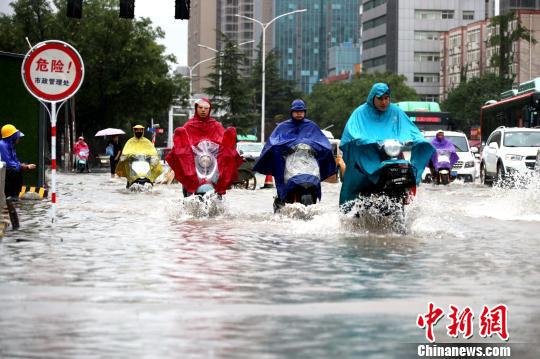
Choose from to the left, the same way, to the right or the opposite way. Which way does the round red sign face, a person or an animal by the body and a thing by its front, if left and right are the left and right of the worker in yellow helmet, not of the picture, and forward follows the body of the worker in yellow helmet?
to the right

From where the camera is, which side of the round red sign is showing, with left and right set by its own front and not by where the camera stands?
front

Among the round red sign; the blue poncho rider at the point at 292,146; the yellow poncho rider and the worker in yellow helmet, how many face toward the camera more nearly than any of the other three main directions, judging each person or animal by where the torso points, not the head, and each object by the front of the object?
3

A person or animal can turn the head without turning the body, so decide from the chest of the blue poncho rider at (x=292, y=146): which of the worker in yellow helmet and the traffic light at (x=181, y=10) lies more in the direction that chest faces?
the worker in yellow helmet

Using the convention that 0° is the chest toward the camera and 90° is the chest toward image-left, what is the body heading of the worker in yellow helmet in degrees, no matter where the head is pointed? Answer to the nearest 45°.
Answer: approximately 270°

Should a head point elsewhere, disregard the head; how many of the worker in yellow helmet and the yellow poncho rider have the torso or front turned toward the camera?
1

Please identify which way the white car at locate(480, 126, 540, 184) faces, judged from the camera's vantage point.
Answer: facing the viewer and to the right of the viewer

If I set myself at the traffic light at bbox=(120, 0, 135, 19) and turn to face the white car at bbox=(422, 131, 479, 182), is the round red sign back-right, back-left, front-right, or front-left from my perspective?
back-right

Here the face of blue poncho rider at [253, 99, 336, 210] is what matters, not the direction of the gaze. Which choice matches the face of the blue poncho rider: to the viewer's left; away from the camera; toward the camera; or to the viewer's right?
toward the camera

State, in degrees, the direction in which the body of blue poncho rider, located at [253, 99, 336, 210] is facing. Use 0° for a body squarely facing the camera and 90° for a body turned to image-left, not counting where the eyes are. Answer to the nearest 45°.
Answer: approximately 0°

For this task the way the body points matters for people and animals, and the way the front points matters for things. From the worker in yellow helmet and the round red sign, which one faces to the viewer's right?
the worker in yellow helmet

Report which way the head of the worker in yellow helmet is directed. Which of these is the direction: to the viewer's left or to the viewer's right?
to the viewer's right
